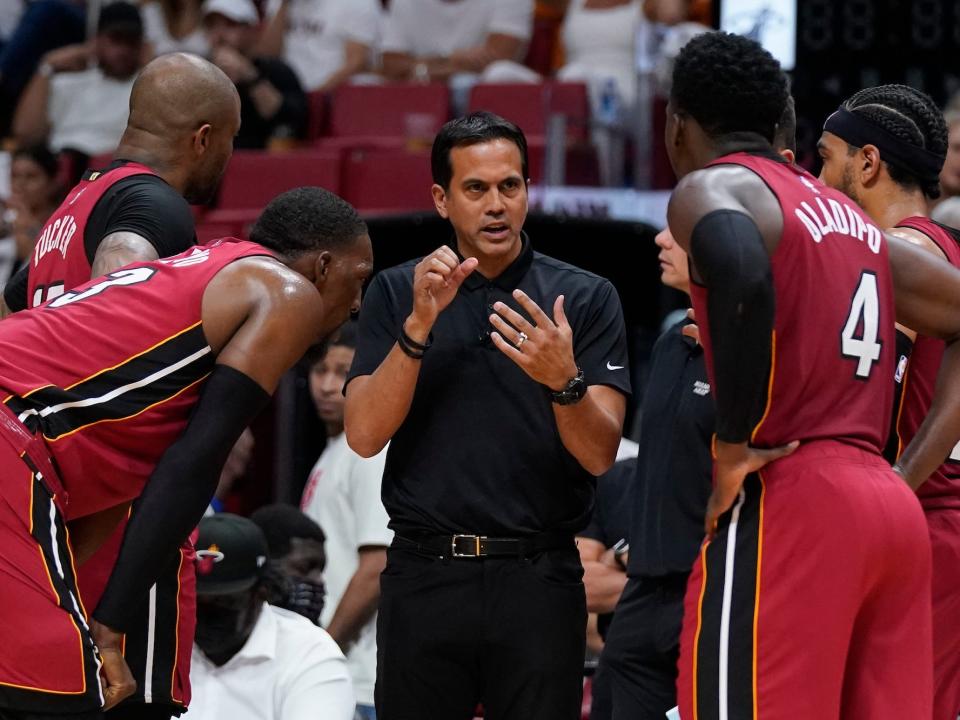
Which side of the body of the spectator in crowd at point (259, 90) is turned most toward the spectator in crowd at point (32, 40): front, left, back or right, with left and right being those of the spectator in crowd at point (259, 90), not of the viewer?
right

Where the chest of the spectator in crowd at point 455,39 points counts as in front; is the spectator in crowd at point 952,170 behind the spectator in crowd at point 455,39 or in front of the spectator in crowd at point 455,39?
in front

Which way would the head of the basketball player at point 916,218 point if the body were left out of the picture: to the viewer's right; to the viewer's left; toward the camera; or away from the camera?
to the viewer's left

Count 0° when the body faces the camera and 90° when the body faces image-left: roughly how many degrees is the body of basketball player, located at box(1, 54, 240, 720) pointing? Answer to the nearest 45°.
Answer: approximately 225°

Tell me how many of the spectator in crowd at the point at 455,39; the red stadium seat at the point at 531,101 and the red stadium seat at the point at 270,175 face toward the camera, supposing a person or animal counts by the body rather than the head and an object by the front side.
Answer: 3

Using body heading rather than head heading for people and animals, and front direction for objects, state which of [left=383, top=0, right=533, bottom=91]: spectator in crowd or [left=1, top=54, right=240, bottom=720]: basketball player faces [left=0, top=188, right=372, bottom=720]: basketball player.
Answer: the spectator in crowd

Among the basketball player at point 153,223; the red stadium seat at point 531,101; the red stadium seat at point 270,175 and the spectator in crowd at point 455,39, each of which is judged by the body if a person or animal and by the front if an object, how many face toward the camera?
3

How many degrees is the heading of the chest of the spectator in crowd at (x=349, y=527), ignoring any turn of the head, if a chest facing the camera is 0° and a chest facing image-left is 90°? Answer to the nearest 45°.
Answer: approximately 45°

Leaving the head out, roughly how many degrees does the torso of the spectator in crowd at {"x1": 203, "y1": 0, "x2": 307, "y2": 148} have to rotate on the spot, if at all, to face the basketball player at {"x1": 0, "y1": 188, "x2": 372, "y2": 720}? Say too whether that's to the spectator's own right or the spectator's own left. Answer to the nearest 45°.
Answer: approximately 45° to the spectator's own left

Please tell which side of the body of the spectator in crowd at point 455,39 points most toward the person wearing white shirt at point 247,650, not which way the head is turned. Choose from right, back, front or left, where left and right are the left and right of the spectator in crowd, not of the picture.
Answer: front

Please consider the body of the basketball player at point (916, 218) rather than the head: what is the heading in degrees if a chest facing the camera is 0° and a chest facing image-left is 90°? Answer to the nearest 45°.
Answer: approximately 90°

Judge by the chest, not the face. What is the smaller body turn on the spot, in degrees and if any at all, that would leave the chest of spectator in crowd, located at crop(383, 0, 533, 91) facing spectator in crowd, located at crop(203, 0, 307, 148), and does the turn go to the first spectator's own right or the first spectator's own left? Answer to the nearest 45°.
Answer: approximately 90° to the first spectator's own right
